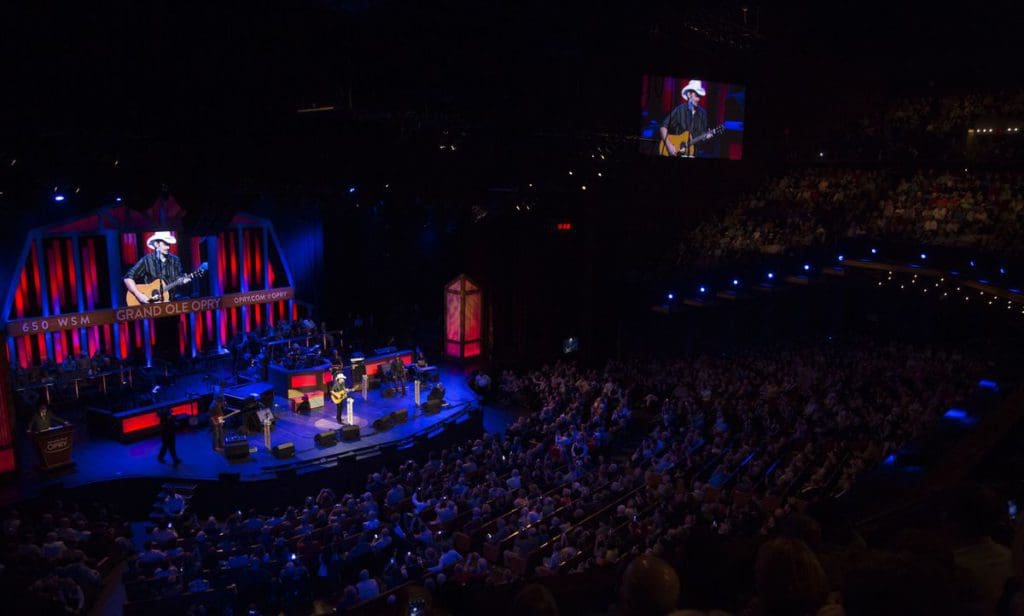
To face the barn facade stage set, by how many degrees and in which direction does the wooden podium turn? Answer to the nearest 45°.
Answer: approximately 90° to its left

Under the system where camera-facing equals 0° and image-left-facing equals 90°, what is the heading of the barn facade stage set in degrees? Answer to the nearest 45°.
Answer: approximately 315°

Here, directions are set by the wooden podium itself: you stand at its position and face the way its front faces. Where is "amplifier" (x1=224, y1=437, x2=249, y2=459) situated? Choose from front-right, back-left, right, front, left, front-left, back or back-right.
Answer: front-left

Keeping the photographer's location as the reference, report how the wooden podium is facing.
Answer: facing the viewer and to the right of the viewer

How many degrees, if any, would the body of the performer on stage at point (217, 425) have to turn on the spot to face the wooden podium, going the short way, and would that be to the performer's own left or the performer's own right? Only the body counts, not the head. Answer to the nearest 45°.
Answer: approximately 135° to the performer's own right

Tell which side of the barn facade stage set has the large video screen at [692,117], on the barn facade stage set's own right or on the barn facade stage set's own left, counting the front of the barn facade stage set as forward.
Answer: on the barn facade stage set's own left

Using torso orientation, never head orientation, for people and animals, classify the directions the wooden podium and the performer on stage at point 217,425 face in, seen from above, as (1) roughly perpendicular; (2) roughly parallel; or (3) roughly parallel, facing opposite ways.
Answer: roughly parallel

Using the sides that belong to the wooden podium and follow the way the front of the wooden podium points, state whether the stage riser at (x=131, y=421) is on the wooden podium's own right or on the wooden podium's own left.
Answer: on the wooden podium's own left
